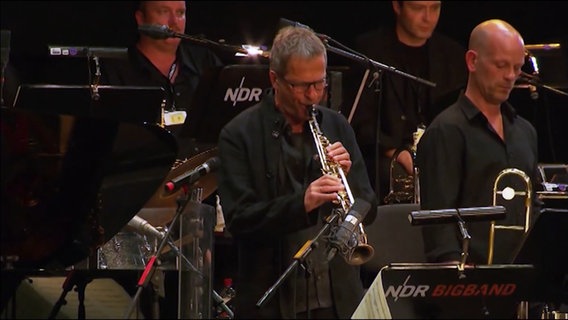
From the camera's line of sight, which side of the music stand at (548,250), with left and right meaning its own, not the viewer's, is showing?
back

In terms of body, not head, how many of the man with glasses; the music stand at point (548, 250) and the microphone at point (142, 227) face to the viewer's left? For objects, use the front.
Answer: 1

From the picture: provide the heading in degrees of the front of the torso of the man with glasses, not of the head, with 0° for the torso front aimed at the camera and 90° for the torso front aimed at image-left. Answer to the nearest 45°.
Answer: approximately 315°

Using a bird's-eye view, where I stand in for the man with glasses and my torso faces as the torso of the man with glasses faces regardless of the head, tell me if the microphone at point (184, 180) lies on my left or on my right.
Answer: on my right

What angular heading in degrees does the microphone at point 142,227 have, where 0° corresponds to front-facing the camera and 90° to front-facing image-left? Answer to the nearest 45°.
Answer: approximately 90°

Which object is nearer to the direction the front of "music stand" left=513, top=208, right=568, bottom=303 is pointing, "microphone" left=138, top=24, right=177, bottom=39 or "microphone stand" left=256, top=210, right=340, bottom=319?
the microphone

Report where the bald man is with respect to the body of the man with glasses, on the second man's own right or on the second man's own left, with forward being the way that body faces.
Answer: on the second man's own left

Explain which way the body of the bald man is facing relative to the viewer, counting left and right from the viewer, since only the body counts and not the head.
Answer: facing the viewer and to the right of the viewer

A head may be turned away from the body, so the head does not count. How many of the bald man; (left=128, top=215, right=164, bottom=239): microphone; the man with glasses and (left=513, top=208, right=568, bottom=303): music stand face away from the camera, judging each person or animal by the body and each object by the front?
1

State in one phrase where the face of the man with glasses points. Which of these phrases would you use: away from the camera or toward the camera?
toward the camera

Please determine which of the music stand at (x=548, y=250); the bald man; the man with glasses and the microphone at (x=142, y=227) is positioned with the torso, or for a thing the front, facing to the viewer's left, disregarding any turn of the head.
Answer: the microphone

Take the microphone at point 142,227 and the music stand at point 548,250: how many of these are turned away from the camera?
1

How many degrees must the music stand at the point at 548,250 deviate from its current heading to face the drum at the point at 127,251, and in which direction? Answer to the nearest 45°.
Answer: approximately 90° to its left

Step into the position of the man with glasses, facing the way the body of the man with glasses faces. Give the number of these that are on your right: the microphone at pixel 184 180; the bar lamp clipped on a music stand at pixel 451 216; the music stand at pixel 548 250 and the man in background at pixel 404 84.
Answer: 1
